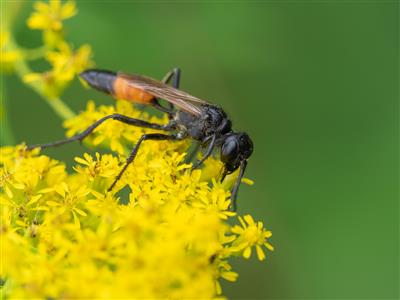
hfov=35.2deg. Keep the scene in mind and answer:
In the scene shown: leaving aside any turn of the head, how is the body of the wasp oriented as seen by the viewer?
to the viewer's right

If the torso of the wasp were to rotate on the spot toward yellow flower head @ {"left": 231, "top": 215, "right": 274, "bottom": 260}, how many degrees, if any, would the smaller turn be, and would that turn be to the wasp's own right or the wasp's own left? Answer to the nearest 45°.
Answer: approximately 45° to the wasp's own right

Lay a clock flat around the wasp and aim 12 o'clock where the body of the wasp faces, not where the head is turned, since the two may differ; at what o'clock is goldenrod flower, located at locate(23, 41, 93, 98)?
The goldenrod flower is roughly at 7 o'clock from the wasp.

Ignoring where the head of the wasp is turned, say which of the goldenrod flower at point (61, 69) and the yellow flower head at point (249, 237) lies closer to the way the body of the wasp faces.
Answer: the yellow flower head

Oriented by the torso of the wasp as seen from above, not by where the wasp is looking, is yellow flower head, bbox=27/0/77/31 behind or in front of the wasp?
behind
